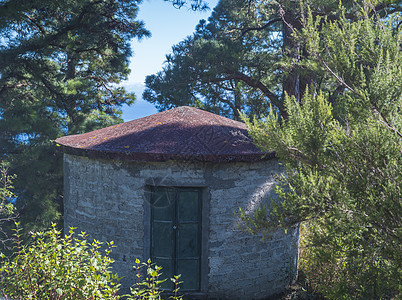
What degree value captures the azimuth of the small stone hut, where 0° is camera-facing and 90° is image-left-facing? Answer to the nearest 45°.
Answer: approximately 0°

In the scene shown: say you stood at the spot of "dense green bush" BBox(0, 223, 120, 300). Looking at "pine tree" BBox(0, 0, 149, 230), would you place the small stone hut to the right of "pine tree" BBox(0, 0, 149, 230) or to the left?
right

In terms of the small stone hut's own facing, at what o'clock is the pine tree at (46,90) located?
The pine tree is roughly at 5 o'clock from the small stone hut.

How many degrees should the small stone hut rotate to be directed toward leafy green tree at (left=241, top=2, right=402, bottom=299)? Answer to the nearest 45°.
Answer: approximately 45° to its left
